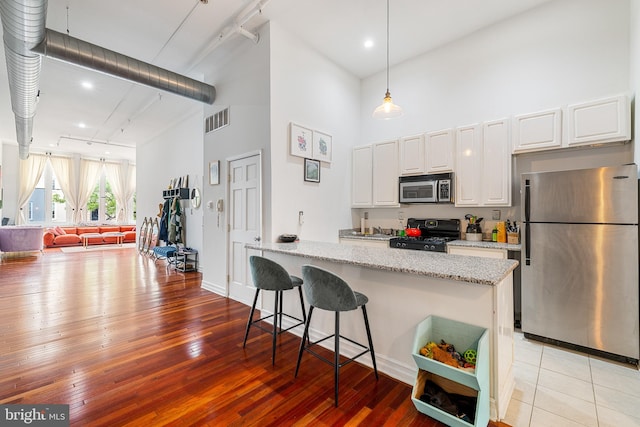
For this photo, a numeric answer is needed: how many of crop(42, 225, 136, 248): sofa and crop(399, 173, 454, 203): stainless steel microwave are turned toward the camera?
2

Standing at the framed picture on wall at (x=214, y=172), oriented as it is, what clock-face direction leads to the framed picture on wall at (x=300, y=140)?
the framed picture on wall at (x=300, y=140) is roughly at 9 o'clock from the framed picture on wall at (x=214, y=172).

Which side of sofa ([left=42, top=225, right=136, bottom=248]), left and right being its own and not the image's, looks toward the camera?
front

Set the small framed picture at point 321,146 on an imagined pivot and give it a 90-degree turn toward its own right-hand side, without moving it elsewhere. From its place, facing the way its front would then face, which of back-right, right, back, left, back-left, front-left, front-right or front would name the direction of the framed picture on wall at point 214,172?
front-right

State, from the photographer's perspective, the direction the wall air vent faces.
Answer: facing the viewer and to the left of the viewer

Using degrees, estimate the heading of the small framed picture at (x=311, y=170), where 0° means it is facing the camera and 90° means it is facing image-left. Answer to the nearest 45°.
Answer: approximately 315°

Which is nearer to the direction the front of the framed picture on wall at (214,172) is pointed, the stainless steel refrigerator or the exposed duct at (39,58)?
the exposed duct

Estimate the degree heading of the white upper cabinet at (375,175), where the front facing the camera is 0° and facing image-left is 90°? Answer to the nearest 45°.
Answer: approximately 45°

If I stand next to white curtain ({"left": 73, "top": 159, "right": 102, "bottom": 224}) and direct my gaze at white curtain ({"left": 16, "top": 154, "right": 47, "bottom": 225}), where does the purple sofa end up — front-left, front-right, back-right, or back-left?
front-left

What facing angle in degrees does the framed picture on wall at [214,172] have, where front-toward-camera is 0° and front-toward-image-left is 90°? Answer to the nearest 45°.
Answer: approximately 45°

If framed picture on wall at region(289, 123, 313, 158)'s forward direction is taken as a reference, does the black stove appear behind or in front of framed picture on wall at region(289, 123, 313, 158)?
in front

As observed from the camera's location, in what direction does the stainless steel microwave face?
facing the viewer
